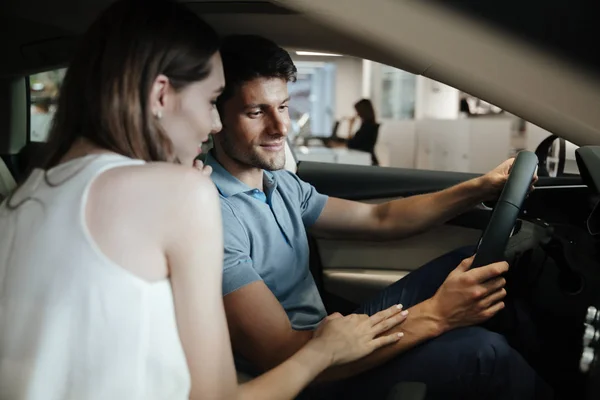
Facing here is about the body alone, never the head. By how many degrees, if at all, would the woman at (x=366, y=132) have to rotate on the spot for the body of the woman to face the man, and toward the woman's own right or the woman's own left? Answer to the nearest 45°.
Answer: approximately 90° to the woman's own left

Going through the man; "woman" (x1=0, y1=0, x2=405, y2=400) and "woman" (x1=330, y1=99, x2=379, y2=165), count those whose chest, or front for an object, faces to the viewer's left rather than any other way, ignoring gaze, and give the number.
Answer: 1

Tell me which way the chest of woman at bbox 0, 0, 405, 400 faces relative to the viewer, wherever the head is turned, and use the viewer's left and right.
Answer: facing away from the viewer and to the right of the viewer

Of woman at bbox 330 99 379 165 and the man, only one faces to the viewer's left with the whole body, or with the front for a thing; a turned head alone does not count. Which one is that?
the woman

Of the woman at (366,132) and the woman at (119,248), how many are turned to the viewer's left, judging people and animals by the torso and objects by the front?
1

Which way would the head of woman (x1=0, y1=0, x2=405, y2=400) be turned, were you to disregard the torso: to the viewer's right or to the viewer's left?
to the viewer's right

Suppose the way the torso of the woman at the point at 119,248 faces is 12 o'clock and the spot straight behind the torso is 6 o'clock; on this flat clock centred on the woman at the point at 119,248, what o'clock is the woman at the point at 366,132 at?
the woman at the point at 366,132 is roughly at 11 o'clock from the woman at the point at 119,248.

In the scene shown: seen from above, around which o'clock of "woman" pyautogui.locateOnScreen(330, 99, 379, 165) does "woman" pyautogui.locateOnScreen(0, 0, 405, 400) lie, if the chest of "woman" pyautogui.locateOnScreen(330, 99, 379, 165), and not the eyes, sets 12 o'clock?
"woman" pyautogui.locateOnScreen(0, 0, 405, 400) is roughly at 9 o'clock from "woman" pyautogui.locateOnScreen(330, 99, 379, 165).

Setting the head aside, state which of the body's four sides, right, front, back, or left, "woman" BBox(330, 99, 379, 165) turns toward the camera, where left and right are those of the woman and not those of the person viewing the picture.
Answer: left

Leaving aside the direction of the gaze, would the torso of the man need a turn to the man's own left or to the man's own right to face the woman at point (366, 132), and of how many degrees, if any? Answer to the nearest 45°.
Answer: approximately 135° to the man's own left
